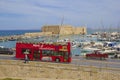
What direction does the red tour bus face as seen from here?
to the viewer's right
